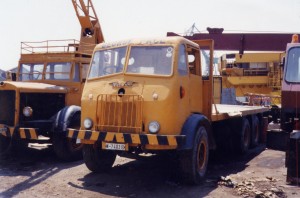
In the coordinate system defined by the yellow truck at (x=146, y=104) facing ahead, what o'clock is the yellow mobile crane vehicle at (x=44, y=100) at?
The yellow mobile crane vehicle is roughly at 3 o'clock from the yellow truck.

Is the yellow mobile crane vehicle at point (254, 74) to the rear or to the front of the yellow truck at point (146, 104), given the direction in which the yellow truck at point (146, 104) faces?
to the rear

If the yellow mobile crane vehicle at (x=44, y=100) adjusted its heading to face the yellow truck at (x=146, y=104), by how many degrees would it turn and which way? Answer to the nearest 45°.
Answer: approximately 90° to its left

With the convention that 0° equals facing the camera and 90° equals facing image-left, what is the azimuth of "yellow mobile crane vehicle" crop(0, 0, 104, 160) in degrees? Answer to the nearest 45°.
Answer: approximately 45°

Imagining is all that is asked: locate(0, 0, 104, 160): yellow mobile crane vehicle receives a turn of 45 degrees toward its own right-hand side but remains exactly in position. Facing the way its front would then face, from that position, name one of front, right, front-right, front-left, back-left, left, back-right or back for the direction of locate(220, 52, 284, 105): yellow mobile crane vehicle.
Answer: back-right
